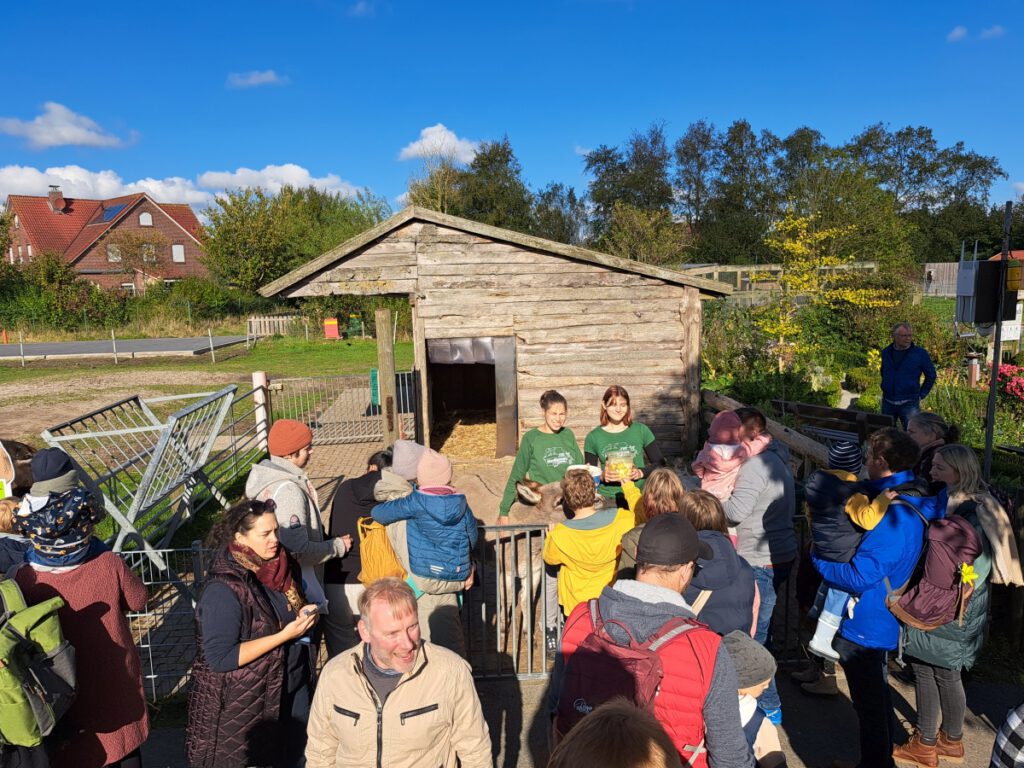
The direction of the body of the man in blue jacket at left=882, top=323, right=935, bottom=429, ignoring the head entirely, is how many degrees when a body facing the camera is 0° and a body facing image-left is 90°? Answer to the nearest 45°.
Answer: approximately 0°

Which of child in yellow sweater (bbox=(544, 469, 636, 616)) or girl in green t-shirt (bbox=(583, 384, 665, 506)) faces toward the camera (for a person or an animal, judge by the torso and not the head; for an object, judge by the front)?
the girl in green t-shirt

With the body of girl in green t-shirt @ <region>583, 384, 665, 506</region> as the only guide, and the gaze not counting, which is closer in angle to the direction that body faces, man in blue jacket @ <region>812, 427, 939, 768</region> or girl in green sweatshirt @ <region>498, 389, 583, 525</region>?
the man in blue jacket

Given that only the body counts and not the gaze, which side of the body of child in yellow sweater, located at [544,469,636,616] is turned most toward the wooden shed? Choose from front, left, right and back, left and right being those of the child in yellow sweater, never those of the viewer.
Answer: front

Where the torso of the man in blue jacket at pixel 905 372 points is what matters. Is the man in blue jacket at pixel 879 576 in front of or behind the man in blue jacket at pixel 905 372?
in front

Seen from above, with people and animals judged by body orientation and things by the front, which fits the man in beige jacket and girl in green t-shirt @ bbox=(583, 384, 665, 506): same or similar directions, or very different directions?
same or similar directions

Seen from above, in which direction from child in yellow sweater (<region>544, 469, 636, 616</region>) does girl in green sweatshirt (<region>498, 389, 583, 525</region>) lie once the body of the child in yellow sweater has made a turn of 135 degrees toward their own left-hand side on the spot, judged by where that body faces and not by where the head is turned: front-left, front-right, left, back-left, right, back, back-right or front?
back-right

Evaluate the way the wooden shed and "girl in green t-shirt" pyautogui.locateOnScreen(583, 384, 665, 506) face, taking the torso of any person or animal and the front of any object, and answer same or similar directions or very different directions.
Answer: same or similar directions

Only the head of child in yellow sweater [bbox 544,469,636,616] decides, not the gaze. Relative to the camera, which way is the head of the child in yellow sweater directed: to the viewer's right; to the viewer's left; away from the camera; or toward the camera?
away from the camera

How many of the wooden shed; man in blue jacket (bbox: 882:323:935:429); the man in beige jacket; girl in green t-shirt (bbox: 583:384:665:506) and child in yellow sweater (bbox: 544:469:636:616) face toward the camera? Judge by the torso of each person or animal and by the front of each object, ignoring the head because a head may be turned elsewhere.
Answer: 4

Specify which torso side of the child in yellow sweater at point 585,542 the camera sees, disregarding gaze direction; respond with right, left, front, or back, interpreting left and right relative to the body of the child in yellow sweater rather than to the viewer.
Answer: back

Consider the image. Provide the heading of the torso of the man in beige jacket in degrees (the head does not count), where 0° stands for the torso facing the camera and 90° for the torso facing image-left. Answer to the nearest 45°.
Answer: approximately 0°

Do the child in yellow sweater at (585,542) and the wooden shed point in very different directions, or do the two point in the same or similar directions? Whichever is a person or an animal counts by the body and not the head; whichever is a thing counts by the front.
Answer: very different directions

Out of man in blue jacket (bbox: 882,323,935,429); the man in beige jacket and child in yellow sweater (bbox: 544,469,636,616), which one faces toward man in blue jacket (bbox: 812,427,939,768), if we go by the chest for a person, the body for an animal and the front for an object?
man in blue jacket (bbox: 882,323,935,429)

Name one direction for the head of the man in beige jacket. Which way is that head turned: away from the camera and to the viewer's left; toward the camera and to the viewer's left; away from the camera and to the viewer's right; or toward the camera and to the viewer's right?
toward the camera and to the viewer's right

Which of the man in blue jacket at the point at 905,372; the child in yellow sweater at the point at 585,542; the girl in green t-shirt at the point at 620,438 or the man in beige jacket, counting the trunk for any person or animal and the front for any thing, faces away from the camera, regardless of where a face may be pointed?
the child in yellow sweater

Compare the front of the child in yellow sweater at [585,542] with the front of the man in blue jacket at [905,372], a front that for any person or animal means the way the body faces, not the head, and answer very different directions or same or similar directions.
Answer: very different directions

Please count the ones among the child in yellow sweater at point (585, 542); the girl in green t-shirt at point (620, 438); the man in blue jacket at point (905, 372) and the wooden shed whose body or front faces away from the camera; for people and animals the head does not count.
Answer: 1

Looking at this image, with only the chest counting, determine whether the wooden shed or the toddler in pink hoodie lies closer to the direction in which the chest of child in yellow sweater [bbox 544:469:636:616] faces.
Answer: the wooden shed

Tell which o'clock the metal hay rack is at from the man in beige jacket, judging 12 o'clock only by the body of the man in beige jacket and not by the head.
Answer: The metal hay rack is roughly at 5 o'clock from the man in beige jacket.

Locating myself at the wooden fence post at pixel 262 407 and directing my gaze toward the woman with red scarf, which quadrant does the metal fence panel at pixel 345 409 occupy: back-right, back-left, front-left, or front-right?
back-left

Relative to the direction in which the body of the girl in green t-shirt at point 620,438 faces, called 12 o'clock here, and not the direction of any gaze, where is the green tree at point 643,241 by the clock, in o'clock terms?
The green tree is roughly at 6 o'clock from the girl in green t-shirt.
